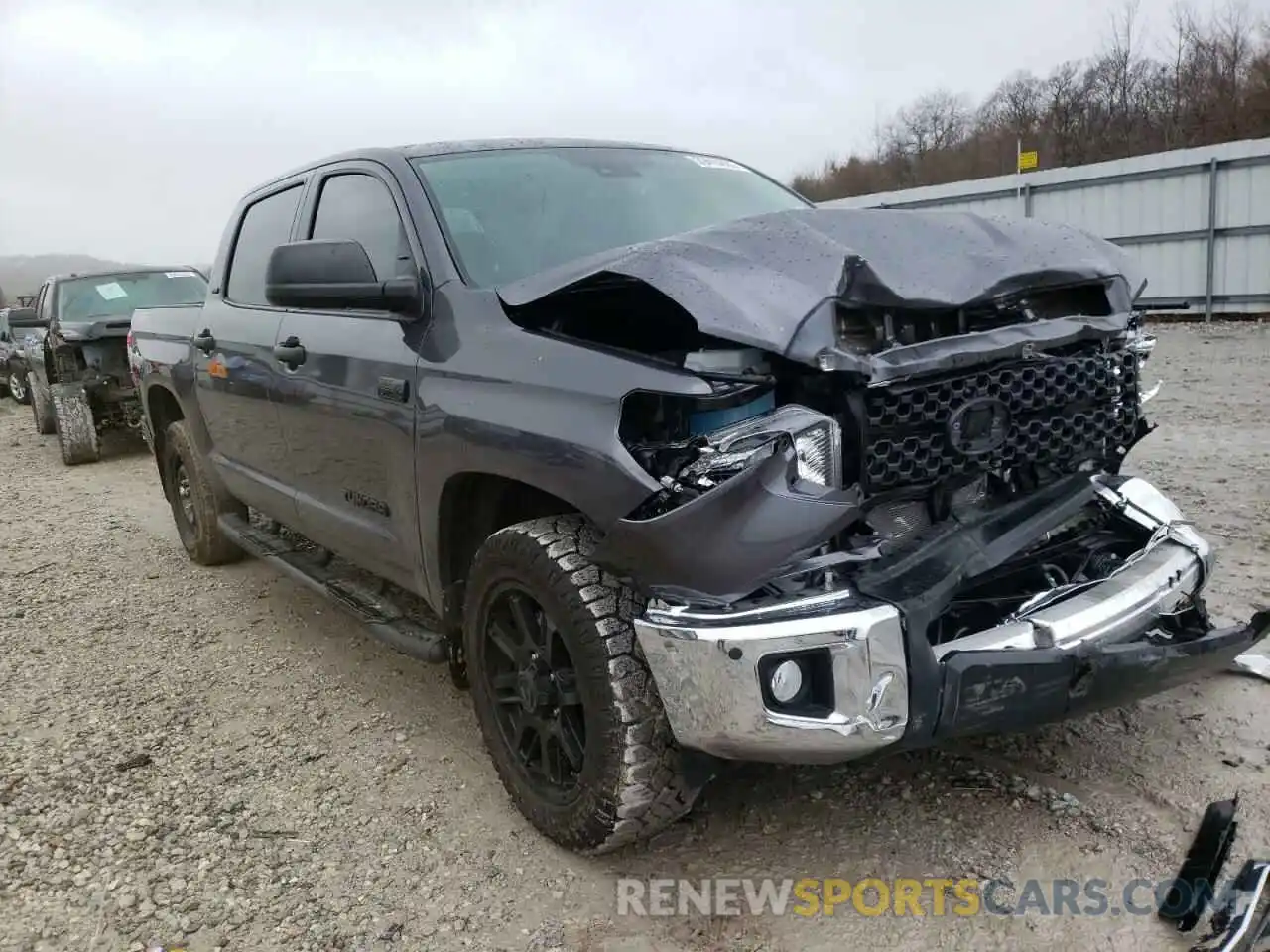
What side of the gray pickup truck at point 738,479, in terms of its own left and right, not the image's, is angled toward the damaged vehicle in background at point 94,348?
back

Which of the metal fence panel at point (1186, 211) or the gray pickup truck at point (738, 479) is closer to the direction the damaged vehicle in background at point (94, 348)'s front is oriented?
the gray pickup truck

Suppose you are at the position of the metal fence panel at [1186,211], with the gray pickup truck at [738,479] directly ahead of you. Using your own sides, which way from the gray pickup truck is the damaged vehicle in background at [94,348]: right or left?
right

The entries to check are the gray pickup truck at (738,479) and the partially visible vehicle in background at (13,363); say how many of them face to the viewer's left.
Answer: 0

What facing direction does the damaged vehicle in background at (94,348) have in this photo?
toward the camera

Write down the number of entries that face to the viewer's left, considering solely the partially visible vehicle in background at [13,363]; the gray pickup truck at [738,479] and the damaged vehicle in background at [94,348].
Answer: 0

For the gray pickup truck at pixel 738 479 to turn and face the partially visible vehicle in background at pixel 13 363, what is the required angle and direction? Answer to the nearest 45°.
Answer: approximately 180°

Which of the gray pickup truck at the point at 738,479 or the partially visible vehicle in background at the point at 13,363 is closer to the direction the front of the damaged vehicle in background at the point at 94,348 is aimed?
the gray pickup truck

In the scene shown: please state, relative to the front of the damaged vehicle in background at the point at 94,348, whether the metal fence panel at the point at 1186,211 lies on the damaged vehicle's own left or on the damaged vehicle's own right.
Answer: on the damaged vehicle's own left

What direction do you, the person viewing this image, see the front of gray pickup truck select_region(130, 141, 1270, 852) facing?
facing the viewer and to the right of the viewer
